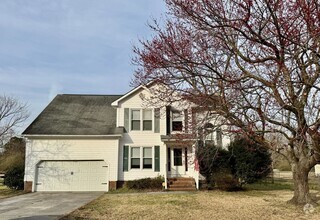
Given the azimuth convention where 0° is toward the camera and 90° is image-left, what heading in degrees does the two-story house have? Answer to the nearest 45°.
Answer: approximately 0°

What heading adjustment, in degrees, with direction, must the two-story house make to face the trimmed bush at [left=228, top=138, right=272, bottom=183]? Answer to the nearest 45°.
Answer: approximately 90° to its left

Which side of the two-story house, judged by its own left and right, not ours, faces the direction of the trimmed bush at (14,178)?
right

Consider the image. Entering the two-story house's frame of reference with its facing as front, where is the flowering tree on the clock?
The flowering tree is roughly at 11 o'clock from the two-story house.

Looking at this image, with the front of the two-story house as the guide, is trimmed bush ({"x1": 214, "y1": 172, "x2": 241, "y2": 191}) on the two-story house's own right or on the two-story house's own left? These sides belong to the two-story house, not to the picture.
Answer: on the two-story house's own left

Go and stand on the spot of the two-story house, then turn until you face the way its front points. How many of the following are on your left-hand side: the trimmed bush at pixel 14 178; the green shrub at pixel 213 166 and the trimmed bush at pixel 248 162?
2
